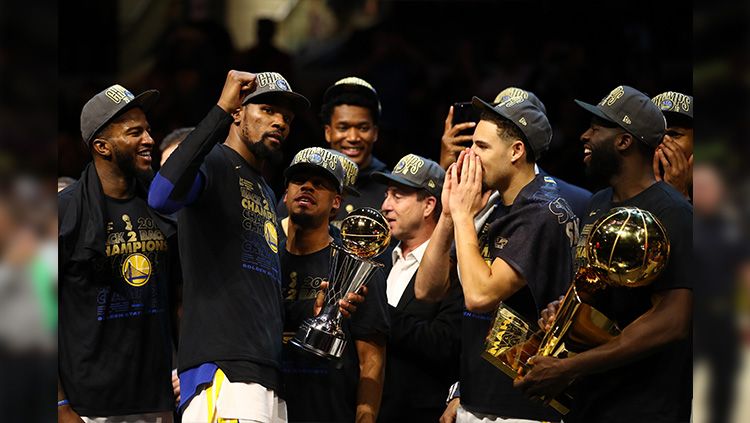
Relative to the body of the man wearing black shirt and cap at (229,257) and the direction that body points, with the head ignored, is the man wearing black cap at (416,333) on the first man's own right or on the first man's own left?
on the first man's own left

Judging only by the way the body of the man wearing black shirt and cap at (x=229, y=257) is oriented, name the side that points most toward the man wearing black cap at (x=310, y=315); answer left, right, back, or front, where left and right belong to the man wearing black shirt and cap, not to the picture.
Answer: left

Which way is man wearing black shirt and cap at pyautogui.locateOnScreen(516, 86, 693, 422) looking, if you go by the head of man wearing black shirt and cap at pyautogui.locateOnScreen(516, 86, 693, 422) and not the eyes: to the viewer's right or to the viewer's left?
to the viewer's left

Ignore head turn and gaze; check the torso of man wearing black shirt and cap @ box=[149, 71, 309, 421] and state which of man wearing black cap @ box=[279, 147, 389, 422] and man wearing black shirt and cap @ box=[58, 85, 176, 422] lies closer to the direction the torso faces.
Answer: the man wearing black cap

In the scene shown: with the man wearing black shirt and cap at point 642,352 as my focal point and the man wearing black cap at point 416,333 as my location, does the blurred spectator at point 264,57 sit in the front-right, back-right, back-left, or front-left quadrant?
back-left

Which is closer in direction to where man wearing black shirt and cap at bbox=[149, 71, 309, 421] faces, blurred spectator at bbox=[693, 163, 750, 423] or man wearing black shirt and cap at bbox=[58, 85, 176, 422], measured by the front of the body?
the blurred spectator

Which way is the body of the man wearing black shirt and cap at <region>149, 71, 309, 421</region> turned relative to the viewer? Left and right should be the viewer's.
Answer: facing the viewer and to the right of the viewer

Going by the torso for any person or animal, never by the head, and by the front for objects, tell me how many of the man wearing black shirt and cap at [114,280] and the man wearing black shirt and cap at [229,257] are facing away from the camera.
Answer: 0
